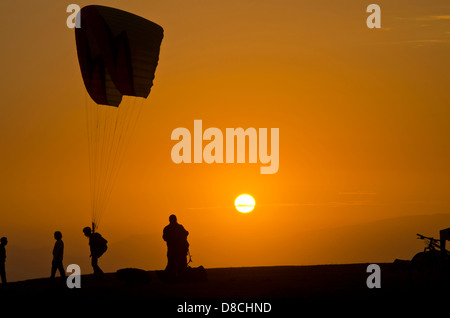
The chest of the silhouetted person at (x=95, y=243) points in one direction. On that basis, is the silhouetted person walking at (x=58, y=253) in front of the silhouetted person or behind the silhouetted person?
in front

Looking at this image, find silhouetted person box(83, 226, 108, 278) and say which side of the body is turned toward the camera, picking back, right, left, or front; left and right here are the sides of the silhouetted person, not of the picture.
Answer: left

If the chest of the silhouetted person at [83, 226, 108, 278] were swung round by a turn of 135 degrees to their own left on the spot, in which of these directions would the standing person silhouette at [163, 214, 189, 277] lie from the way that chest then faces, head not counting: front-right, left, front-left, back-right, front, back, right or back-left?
front
